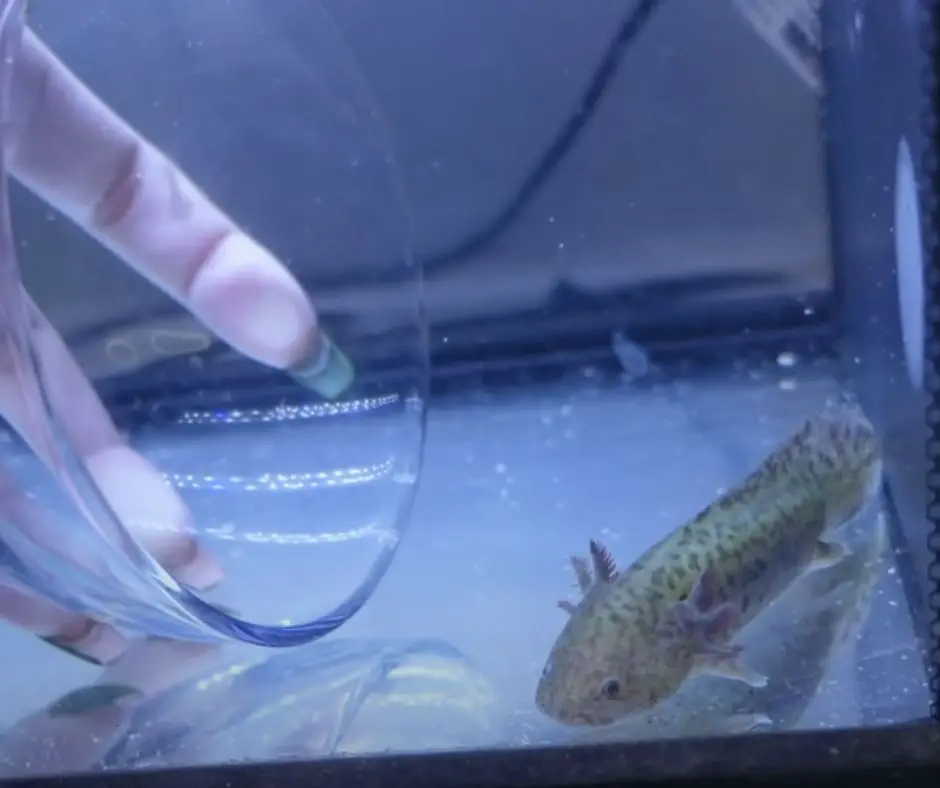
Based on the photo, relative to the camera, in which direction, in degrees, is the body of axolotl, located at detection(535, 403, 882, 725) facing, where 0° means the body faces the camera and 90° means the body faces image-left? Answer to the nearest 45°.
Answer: approximately 45°
